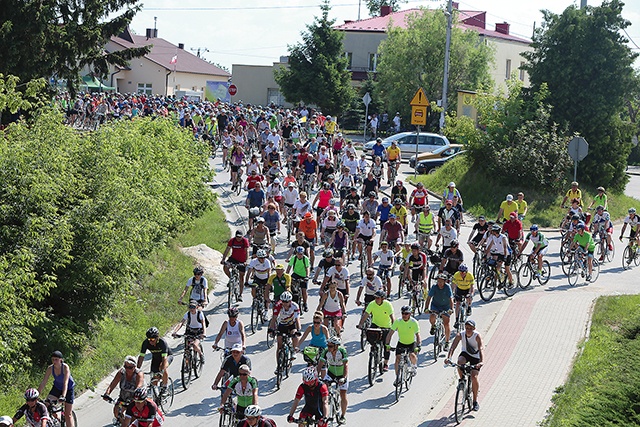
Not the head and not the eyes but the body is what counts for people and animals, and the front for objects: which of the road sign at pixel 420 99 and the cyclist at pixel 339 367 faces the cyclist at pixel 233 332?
the road sign

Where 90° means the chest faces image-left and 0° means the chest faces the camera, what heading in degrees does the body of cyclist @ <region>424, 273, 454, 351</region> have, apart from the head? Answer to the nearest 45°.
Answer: approximately 0°

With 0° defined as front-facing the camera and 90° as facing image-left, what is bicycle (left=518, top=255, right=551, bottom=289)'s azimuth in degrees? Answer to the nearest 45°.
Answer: approximately 45°

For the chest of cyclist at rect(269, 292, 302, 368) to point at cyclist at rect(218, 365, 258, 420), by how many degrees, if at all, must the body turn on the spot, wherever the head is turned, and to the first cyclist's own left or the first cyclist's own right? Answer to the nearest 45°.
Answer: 0° — they already face them

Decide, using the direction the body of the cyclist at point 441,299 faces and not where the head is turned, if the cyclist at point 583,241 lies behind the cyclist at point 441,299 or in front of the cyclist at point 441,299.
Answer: behind

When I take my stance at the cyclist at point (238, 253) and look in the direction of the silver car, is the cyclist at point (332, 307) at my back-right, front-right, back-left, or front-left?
back-right

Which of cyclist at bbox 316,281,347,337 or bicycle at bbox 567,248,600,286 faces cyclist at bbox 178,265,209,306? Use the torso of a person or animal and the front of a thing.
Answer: the bicycle

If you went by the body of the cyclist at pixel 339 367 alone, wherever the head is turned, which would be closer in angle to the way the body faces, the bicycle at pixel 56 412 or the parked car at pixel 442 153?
the bicycle

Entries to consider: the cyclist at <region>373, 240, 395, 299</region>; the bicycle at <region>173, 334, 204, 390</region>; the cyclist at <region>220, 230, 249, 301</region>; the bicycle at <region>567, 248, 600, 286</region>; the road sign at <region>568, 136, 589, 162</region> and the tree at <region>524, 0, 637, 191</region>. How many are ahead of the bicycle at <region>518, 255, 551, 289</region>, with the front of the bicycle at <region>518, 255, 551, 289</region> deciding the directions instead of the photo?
3
